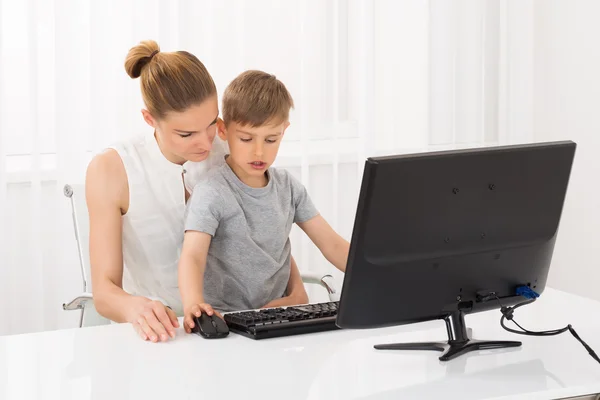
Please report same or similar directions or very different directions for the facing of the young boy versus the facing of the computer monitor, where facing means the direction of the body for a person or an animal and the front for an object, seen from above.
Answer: very different directions

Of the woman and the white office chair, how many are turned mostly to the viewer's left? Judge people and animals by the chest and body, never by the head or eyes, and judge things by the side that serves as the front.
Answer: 0

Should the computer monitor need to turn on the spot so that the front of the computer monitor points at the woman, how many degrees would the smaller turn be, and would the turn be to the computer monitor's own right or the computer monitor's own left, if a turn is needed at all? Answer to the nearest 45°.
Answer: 0° — it already faces them

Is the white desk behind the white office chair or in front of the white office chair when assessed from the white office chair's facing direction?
in front

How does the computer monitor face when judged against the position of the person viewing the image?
facing away from the viewer and to the left of the viewer

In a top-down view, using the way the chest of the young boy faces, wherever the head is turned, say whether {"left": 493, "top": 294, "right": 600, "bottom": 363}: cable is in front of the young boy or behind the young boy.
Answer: in front

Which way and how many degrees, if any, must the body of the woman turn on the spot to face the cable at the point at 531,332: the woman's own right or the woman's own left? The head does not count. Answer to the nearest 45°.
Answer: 0° — they already face it

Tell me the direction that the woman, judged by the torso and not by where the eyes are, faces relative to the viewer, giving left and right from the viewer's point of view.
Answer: facing the viewer and to the right of the viewer
